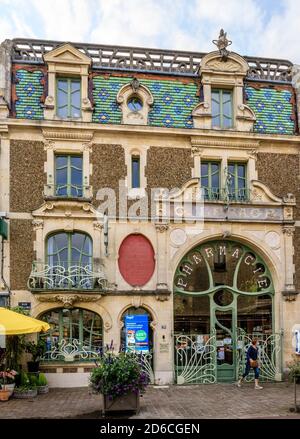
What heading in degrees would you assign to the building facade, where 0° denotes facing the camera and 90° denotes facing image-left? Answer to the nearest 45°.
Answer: approximately 0°

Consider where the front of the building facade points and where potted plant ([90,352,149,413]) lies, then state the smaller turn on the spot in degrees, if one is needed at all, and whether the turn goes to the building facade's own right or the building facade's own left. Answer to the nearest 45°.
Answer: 0° — it already faces it

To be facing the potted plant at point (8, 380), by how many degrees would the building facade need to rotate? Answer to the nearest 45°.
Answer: approximately 45° to its right

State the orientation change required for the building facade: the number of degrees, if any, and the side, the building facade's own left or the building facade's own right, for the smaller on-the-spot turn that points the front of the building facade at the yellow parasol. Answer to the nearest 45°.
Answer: approximately 45° to the building facade's own right
